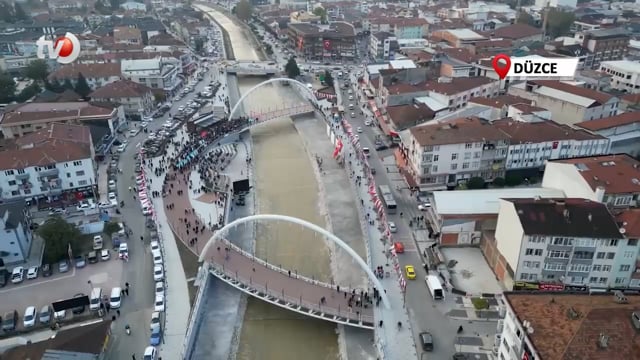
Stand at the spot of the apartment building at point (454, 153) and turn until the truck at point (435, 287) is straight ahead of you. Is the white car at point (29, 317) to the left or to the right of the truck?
right

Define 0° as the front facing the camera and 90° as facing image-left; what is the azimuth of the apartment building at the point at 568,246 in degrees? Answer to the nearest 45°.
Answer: approximately 0°

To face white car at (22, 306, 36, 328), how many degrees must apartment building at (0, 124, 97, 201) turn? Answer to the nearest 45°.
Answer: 0° — it already faces it

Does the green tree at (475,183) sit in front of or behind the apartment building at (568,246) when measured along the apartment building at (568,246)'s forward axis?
behind

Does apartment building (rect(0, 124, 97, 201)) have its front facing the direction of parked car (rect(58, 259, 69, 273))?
yes
